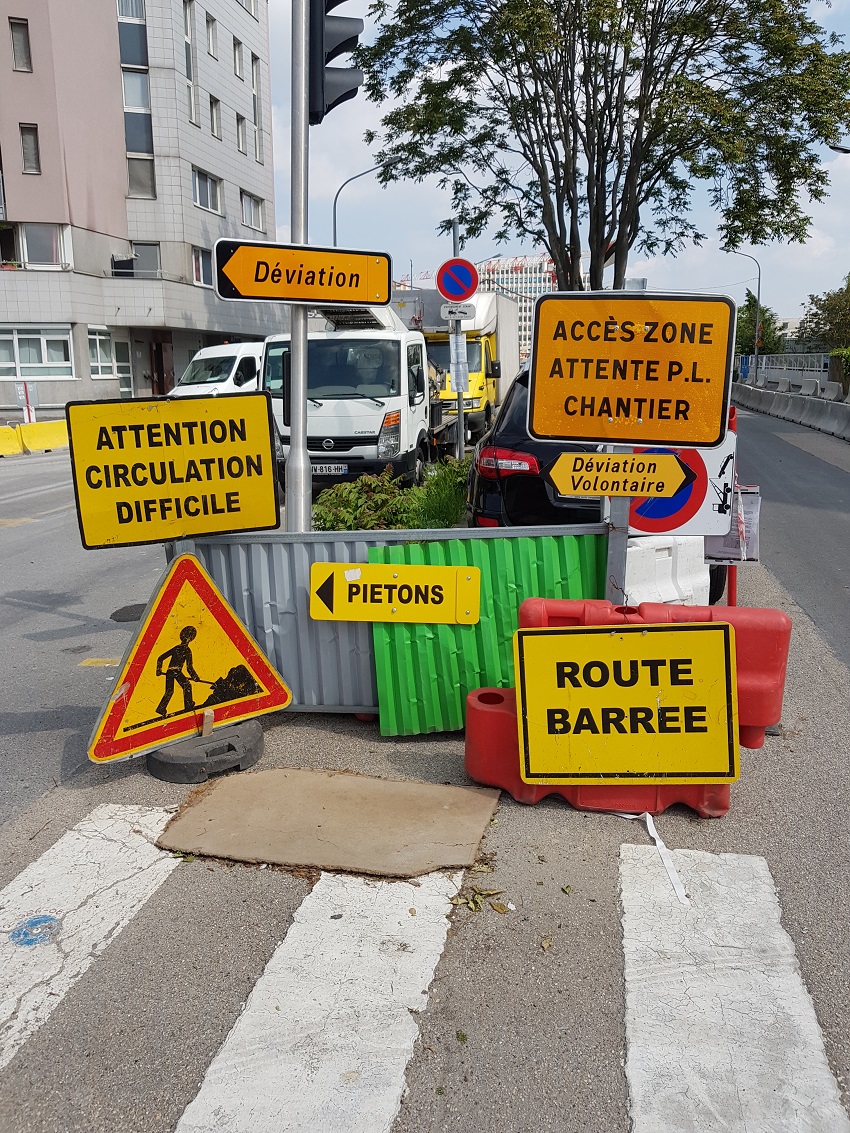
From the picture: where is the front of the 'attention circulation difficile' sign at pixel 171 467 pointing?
toward the camera

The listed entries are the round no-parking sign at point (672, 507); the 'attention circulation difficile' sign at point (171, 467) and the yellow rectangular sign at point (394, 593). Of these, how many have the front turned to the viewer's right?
0

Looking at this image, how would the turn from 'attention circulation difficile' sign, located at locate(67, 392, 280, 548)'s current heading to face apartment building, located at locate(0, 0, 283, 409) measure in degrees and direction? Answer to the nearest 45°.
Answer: approximately 180°

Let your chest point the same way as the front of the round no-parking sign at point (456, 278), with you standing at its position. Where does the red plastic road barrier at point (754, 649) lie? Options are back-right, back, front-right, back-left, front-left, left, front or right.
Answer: front

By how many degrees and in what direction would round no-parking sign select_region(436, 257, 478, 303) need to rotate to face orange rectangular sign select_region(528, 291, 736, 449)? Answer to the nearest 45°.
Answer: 0° — it already faces it

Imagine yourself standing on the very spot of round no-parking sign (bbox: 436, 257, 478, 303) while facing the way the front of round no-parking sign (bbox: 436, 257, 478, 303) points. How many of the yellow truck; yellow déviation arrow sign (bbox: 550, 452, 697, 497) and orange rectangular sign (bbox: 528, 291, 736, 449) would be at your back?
1

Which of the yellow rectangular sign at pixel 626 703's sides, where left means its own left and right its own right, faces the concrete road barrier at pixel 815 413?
back

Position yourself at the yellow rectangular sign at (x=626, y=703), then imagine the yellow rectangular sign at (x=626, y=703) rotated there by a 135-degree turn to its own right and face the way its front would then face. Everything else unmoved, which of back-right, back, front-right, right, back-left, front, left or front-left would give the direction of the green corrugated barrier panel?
front

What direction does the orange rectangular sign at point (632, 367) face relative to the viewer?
toward the camera

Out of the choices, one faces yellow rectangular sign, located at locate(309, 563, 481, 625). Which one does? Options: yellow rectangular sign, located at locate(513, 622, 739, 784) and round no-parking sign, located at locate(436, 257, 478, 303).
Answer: the round no-parking sign

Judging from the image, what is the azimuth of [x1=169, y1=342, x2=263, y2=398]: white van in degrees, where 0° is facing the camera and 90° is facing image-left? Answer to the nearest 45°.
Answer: approximately 45°
